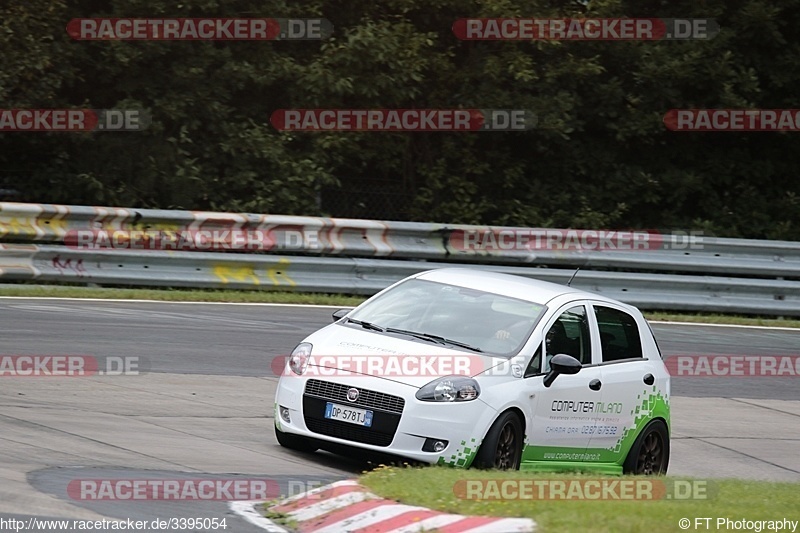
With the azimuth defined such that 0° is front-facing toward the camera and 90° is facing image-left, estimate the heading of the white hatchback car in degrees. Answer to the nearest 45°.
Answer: approximately 45°

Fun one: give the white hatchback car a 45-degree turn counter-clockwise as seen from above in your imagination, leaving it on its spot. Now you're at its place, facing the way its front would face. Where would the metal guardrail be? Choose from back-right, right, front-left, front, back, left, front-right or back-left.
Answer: back
